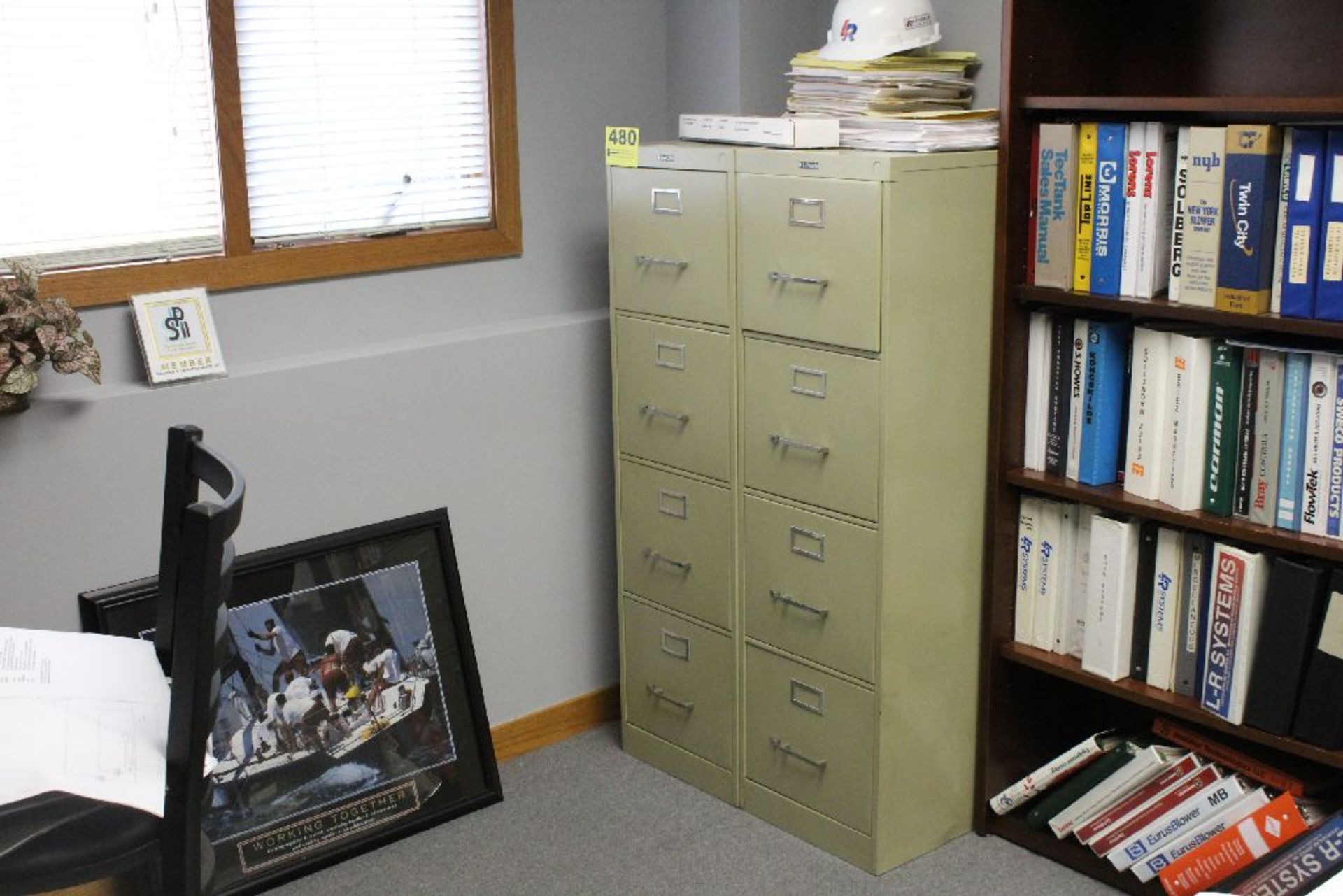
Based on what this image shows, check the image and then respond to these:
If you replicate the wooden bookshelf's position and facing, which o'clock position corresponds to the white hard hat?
The white hard hat is roughly at 2 o'clock from the wooden bookshelf.

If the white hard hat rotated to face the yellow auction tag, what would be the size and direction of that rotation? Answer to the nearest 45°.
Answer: approximately 45° to its right

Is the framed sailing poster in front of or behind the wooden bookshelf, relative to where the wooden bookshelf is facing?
in front

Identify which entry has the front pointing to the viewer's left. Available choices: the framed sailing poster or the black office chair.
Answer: the black office chair

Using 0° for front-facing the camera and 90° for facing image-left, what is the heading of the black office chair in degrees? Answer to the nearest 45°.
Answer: approximately 90°

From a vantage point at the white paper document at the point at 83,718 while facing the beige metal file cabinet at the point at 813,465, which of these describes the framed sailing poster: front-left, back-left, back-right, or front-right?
front-left

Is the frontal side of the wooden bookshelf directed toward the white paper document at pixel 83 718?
yes

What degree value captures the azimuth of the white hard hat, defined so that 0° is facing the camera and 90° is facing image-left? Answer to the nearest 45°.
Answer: approximately 45°

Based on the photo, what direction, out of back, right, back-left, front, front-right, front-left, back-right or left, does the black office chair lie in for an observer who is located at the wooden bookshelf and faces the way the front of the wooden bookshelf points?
front

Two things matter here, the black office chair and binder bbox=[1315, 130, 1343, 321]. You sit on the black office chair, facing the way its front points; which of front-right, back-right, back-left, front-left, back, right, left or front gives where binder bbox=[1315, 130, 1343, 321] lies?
back

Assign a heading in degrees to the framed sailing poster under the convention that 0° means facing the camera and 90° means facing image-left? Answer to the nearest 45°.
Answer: approximately 315°
